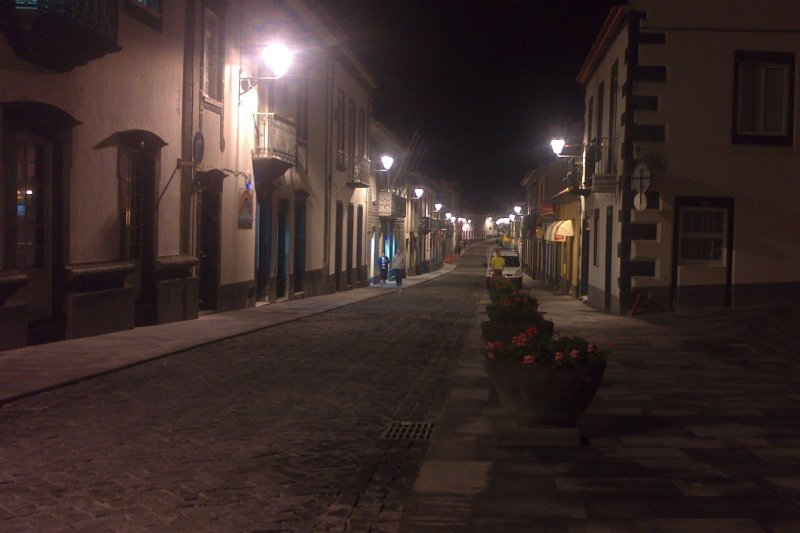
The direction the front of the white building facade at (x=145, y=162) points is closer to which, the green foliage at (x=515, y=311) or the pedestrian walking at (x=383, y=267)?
the green foliage

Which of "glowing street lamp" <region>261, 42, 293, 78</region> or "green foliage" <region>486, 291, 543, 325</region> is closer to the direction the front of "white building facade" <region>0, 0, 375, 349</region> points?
the green foliage

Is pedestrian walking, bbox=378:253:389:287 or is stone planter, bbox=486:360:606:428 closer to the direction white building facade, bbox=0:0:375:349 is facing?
the stone planter

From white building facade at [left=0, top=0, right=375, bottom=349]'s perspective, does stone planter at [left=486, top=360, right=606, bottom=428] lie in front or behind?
in front

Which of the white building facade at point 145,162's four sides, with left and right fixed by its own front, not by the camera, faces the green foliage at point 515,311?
front

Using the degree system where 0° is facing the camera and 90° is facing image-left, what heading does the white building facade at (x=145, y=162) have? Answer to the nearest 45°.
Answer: approximately 315°

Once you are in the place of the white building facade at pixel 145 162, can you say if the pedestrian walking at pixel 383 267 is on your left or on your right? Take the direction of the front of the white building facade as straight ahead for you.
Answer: on your left

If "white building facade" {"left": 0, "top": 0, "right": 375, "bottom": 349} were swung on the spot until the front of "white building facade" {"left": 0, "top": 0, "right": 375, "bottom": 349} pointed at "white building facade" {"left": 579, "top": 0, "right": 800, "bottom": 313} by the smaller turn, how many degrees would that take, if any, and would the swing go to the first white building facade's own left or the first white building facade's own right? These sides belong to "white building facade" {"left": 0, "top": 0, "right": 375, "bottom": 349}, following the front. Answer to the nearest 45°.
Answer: approximately 45° to the first white building facade's own left
